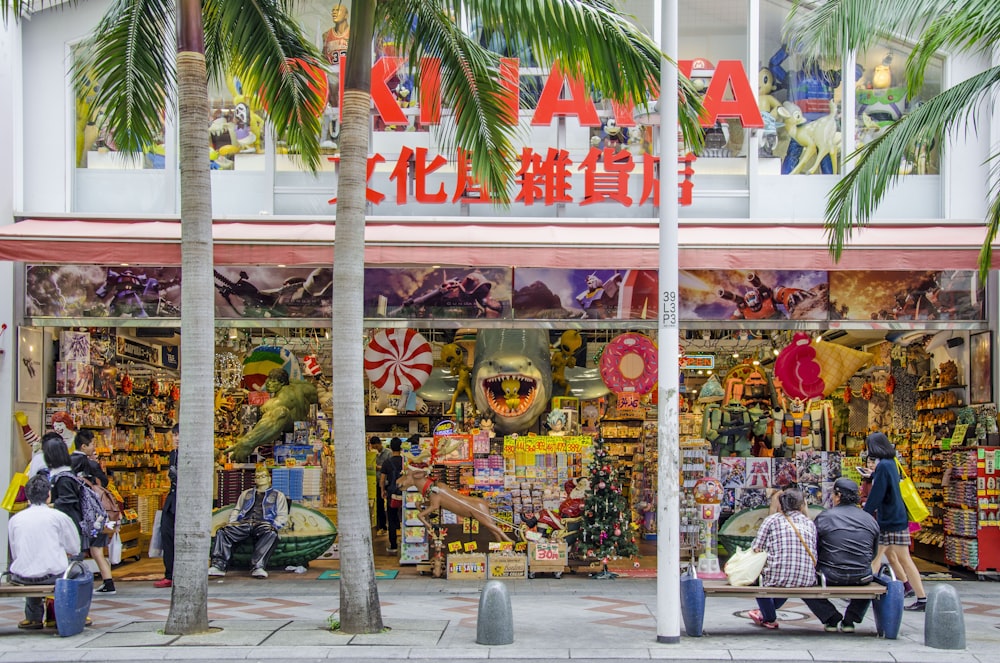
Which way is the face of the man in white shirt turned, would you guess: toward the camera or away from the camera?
away from the camera

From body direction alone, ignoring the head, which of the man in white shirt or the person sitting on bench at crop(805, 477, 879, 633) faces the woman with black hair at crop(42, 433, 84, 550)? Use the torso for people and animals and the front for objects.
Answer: the man in white shirt

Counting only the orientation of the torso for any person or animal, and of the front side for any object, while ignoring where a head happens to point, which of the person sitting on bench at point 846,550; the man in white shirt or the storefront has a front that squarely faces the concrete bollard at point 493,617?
the storefront

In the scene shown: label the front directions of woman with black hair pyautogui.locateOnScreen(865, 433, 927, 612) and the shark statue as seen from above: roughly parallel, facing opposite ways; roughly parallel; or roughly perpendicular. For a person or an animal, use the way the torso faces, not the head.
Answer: roughly perpendicular

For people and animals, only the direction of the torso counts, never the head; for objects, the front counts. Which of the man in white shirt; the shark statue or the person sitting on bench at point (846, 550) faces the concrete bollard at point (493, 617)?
the shark statue

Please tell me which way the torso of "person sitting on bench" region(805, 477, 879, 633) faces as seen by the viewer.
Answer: away from the camera

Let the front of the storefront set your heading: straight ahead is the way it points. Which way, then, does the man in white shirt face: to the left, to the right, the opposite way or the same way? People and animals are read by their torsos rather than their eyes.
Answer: the opposite way

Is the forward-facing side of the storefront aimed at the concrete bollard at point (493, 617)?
yes

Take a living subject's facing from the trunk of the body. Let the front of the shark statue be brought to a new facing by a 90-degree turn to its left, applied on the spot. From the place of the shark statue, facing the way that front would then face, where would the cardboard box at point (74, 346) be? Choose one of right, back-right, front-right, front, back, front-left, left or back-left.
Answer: back

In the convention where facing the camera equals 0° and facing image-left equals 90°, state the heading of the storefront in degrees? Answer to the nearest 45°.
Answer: approximately 0°

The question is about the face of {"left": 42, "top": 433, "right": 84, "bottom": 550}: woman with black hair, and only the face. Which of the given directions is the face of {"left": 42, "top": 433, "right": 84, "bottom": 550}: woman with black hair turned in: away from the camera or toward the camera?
away from the camera

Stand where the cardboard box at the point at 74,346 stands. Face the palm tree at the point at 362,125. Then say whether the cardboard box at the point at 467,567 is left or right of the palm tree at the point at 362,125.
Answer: left

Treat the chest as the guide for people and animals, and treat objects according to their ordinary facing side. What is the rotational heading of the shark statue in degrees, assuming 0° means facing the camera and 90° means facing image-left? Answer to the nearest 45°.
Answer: approximately 0°
